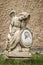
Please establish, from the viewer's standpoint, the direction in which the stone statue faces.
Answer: facing the viewer and to the right of the viewer
